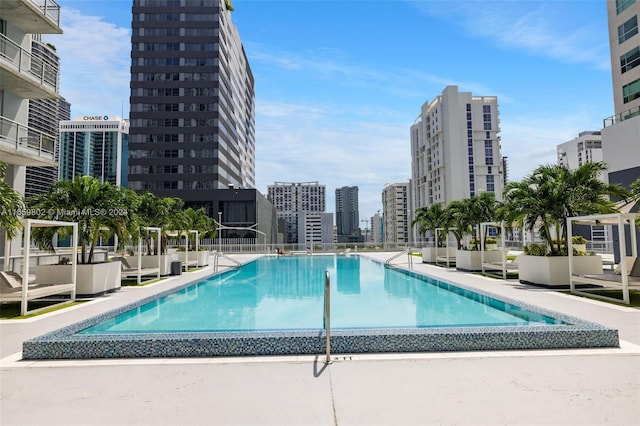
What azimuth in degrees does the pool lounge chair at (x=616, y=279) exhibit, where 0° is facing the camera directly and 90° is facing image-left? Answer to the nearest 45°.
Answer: approximately 90°

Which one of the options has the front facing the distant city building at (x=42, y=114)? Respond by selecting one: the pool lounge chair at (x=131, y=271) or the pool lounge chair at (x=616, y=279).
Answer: the pool lounge chair at (x=616, y=279)

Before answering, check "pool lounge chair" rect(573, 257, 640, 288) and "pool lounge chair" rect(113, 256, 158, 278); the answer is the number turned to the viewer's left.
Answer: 1

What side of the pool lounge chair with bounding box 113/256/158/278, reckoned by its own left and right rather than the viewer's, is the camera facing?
right

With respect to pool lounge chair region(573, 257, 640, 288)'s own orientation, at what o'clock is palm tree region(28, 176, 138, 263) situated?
The palm tree is roughly at 11 o'clock from the pool lounge chair.

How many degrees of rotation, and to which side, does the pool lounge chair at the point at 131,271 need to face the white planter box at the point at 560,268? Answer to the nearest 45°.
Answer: approximately 45° to its right
